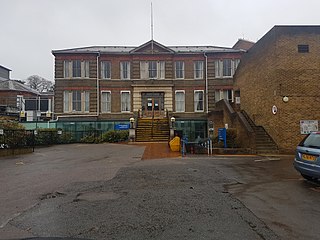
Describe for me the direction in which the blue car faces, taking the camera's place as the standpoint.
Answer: facing away from the viewer and to the right of the viewer

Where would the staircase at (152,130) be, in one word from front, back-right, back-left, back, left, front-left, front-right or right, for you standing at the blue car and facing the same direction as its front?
left

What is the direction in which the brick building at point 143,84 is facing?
toward the camera

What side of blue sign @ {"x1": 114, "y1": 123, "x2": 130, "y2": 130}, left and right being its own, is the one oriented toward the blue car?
front

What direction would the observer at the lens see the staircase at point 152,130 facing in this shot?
facing the viewer

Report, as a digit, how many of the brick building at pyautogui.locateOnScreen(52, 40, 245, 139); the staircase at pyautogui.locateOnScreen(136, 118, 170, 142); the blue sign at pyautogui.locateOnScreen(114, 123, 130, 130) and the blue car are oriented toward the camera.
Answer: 3

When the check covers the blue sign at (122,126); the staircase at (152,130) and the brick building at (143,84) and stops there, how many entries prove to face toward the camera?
3

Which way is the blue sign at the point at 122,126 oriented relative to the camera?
toward the camera

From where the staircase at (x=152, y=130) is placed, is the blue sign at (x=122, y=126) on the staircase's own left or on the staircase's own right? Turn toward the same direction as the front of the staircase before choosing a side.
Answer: on the staircase's own right
